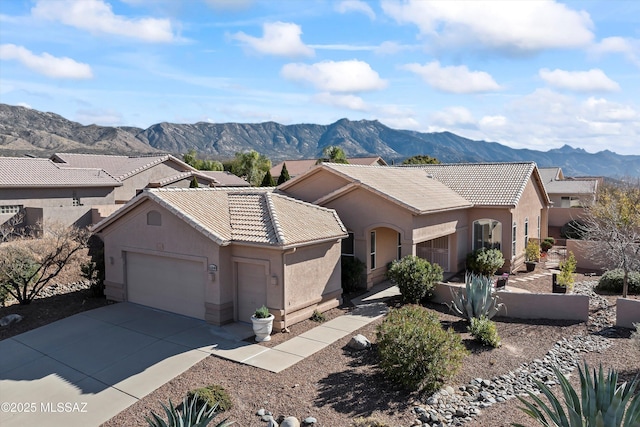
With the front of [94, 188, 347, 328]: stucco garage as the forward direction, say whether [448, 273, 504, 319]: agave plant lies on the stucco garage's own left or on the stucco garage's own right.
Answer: on the stucco garage's own left

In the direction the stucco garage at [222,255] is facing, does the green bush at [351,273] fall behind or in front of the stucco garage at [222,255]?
behind

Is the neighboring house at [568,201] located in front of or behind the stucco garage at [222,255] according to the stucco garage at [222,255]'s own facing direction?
behind

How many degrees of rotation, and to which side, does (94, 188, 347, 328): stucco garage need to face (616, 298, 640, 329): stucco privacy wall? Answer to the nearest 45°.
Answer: approximately 135° to its left

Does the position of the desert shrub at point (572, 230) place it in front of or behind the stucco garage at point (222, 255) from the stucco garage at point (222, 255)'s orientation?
behind

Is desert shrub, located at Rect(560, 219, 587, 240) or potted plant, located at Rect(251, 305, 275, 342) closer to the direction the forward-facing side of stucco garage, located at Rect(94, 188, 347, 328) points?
the potted plant

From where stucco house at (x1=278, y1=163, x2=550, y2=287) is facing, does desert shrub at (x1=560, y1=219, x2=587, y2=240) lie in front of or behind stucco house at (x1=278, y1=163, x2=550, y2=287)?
behind

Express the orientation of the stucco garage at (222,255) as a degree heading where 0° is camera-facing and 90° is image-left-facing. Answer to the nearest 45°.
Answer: approximately 45°

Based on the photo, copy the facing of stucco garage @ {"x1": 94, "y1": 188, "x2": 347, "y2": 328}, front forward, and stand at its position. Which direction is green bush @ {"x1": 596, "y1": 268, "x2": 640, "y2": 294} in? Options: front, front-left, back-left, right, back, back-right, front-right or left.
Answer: back-left

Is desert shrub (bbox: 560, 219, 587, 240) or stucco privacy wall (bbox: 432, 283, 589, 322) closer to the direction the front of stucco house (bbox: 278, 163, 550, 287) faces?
the stucco privacy wall

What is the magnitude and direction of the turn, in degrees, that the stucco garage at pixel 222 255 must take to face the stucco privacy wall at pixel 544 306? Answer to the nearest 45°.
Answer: approximately 135° to its left
